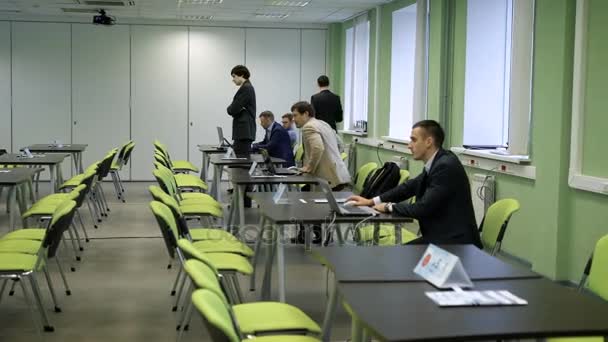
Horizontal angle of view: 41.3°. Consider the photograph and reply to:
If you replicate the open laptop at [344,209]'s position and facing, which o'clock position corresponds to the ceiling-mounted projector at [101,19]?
The ceiling-mounted projector is roughly at 8 o'clock from the open laptop.

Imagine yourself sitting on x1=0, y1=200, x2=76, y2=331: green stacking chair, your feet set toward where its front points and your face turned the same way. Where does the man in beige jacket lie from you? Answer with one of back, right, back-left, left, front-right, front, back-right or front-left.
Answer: back-right

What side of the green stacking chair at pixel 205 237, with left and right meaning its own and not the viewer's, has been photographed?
right

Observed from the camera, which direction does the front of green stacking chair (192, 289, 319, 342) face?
facing to the right of the viewer

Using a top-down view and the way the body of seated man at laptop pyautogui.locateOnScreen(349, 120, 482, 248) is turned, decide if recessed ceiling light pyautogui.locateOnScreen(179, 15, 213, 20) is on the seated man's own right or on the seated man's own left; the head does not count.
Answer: on the seated man's own right

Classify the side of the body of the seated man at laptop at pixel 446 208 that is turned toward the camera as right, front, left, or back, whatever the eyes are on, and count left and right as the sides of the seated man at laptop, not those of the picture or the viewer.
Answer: left

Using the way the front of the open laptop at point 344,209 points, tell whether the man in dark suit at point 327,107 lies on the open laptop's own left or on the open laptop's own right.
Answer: on the open laptop's own left

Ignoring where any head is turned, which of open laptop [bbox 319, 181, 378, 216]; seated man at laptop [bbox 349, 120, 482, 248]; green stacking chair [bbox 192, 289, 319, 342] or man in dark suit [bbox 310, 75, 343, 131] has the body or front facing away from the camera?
the man in dark suit

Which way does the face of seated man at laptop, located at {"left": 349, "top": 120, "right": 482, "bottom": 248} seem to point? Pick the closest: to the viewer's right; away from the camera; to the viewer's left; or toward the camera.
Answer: to the viewer's left

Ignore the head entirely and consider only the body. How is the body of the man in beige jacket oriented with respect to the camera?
to the viewer's left

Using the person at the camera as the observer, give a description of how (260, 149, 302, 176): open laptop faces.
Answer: facing to the right of the viewer

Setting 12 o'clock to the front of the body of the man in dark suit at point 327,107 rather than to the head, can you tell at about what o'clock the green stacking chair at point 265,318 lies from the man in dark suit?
The green stacking chair is roughly at 6 o'clock from the man in dark suit.

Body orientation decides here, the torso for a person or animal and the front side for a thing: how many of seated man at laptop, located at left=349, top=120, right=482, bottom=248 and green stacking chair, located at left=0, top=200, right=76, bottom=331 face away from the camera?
0

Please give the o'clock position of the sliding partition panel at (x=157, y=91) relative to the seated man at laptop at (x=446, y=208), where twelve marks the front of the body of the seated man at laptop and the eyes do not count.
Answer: The sliding partition panel is roughly at 2 o'clock from the seated man at laptop.

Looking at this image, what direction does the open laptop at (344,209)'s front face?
to the viewer's right

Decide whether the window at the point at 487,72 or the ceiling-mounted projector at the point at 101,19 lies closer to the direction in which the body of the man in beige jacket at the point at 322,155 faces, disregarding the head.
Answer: the ceiling-mounted projector
